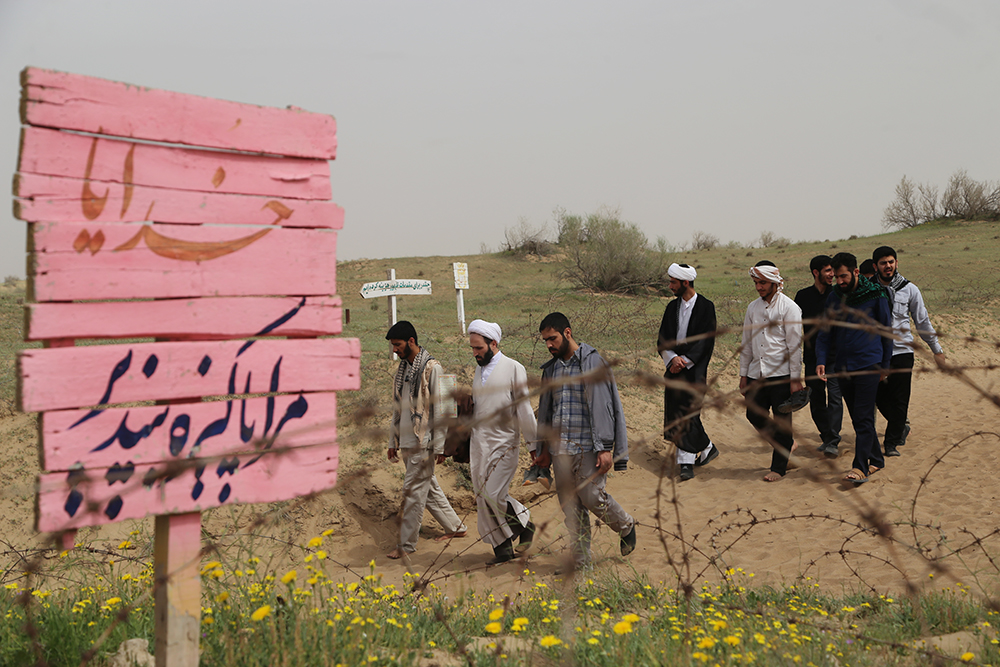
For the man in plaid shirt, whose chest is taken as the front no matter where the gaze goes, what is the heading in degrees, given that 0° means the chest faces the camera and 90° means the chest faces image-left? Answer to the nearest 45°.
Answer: approximately 45°

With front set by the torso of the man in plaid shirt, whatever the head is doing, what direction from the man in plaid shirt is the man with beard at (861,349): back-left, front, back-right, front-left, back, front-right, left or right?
back

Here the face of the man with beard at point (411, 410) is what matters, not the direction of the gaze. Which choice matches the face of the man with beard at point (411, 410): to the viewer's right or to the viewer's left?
to the viewer's left

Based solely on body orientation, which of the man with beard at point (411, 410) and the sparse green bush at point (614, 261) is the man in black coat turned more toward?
the man with beard

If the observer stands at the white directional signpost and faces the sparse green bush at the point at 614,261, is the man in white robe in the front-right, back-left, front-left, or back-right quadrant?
back-right

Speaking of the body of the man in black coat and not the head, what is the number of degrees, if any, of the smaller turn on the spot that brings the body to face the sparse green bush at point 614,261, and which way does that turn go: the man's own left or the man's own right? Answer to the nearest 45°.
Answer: approximately 135° to the man's own right
